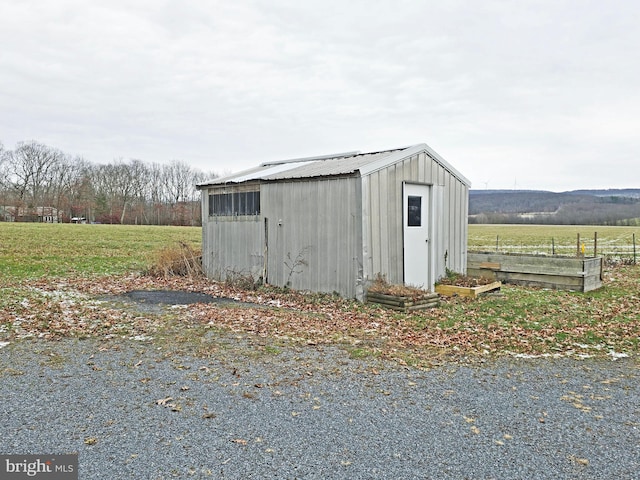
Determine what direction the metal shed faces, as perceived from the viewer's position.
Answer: facing the viewer and to the right of the viewer

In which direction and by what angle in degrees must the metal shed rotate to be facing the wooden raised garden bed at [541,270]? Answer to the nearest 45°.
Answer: approximately 45° to its left

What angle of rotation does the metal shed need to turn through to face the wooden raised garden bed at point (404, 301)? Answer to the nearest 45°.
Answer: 0° — it already faces it

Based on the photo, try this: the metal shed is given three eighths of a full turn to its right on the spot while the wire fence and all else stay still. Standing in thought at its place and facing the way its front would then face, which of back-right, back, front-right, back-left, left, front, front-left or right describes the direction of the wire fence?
back-right
